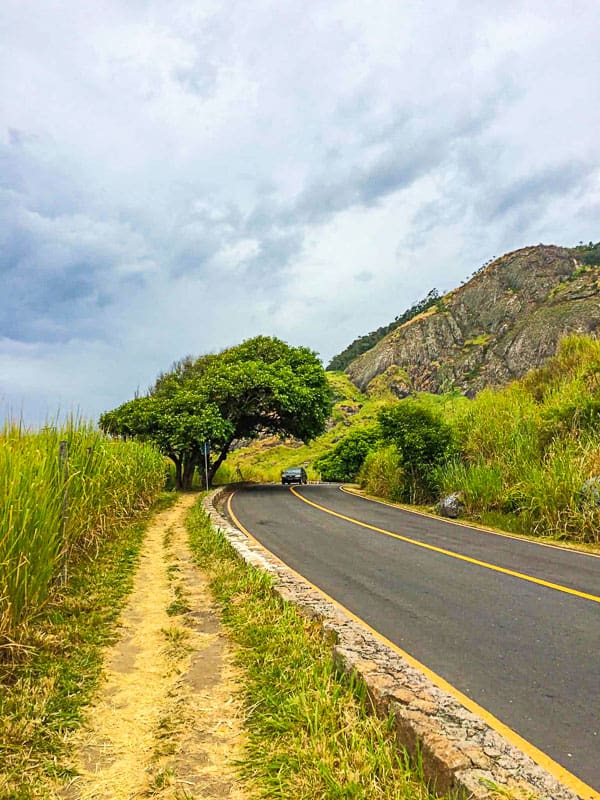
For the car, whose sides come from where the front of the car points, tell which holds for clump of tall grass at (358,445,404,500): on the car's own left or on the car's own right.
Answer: on the car's own left

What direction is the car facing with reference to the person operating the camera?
facing the viewer and to the left of the viewer

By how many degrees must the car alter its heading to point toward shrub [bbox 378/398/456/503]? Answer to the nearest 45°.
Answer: approximately 45° to its left
